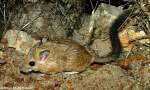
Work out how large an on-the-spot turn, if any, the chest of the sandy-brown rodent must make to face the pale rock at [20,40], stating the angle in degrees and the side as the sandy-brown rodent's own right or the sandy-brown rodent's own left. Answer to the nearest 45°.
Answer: approximately 45° to the sandy-brown rodent's own right

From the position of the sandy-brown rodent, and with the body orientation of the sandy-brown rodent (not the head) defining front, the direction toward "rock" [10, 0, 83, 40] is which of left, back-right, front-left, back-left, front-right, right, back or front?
right

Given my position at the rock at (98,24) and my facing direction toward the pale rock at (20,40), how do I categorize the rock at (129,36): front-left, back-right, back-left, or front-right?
back-left

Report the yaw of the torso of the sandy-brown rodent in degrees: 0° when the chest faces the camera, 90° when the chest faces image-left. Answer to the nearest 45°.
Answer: approximately 90°

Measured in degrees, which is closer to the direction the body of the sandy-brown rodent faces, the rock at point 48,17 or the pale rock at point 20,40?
the pale rock

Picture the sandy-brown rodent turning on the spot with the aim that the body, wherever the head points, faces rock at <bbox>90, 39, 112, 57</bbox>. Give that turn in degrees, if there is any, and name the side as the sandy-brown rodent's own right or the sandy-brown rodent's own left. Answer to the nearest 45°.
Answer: approximately 135° to the sandy-brown rodent's own right
